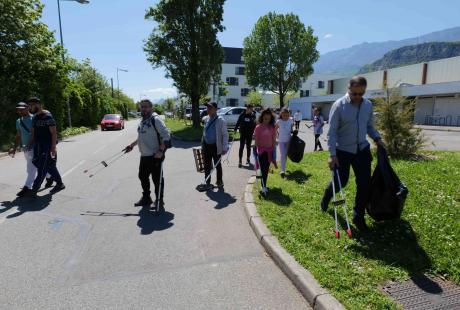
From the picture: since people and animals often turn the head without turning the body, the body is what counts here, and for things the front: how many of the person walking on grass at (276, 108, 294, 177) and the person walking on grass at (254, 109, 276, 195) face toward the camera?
2

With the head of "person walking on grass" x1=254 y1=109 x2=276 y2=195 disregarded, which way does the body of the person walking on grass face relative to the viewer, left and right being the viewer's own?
facing the viewer

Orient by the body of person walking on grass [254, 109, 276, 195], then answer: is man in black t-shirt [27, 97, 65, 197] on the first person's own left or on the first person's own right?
on the first person's own right

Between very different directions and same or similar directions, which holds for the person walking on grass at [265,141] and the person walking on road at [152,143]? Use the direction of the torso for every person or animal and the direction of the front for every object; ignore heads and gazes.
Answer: same or similar directions

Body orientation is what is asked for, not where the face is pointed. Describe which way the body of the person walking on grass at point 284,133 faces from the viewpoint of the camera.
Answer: toward the camera

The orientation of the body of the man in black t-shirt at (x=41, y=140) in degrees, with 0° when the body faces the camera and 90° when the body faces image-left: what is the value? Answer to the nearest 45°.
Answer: approximately 45°

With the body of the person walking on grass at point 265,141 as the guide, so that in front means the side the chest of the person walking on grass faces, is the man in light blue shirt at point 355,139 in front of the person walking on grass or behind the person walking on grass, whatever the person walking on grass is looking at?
in front

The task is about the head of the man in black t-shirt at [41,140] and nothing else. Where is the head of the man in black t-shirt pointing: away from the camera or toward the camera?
toward the camera

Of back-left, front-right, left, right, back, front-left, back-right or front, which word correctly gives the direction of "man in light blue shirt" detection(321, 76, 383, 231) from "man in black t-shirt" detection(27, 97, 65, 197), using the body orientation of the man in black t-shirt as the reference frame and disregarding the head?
left

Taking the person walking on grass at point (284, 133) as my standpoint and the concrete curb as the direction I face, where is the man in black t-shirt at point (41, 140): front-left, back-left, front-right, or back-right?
front-right

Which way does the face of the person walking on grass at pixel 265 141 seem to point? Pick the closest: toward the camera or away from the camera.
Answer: toward the camera

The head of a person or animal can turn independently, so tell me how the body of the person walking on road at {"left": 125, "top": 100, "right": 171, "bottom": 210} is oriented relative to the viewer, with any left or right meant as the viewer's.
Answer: facing the viewer and to the left of the viewer

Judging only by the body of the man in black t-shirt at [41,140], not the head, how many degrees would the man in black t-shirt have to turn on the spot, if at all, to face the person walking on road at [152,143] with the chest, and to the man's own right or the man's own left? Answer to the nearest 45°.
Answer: approximately 90° to the man's own left

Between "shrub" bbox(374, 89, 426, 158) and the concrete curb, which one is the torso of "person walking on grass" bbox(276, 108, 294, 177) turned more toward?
the concrete curb

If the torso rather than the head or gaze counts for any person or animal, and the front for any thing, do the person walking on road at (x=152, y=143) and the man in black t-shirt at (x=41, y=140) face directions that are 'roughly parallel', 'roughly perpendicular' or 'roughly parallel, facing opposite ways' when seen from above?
roughly parallel
